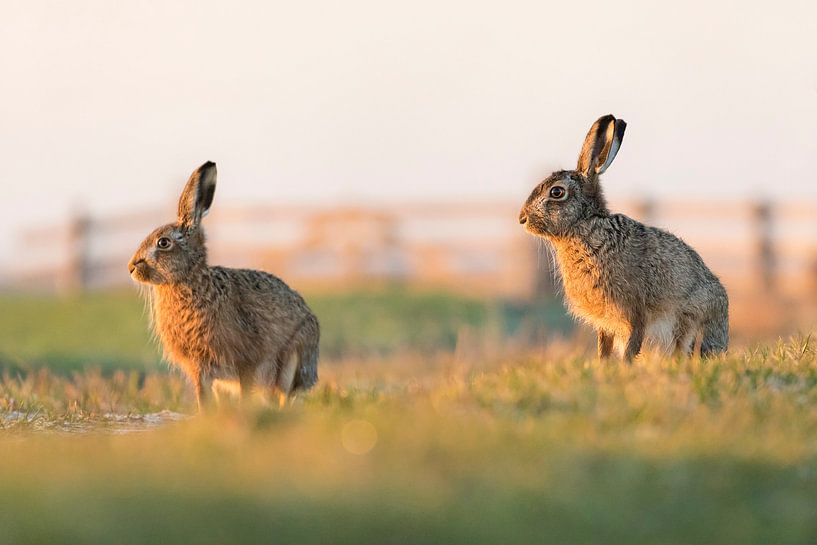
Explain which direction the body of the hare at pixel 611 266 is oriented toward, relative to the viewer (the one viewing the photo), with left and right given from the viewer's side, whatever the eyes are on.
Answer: facing to the left of the viewer

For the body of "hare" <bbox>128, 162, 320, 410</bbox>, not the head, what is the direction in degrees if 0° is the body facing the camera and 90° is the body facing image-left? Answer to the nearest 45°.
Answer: approximately 90°

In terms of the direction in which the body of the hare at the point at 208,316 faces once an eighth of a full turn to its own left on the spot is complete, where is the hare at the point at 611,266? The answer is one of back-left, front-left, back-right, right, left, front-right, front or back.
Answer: back-left
